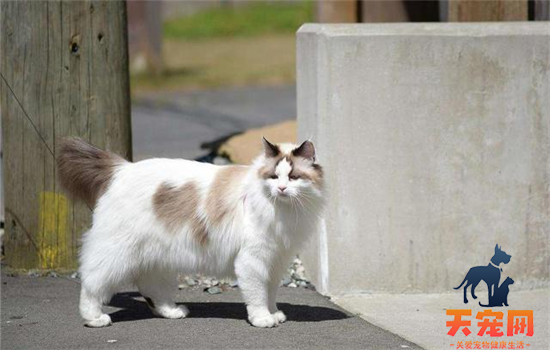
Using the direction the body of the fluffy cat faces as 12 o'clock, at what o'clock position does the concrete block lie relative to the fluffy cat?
The concrete block is roughly at 11 o'clock from the fluffy cat.

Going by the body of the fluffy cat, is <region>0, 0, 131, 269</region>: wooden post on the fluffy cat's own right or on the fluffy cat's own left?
on the fluffy cat's own left

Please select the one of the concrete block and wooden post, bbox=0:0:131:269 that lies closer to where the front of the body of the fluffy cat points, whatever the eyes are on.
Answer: the concrete block

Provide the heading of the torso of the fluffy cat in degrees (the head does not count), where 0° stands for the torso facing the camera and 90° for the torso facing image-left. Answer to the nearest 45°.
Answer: approximately 270°
